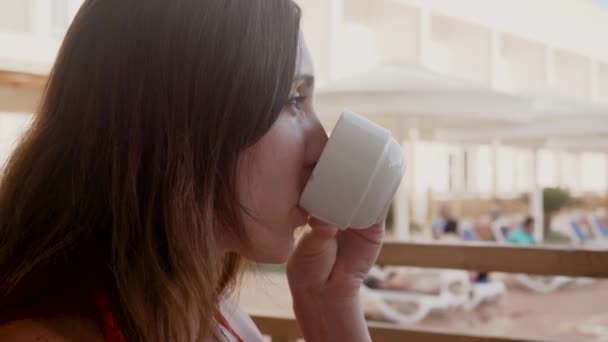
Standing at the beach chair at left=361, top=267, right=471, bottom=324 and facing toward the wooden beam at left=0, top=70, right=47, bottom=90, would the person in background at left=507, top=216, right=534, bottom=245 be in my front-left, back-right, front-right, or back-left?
back-right

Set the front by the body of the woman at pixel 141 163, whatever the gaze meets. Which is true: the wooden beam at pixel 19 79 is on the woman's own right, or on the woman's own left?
on the woman's own left

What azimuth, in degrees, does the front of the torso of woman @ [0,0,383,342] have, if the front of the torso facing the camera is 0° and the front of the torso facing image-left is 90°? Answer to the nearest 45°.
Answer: approximately 270°

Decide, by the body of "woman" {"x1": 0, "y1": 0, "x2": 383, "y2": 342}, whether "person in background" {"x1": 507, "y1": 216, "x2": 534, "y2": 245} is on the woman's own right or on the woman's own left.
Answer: on the woman's own left

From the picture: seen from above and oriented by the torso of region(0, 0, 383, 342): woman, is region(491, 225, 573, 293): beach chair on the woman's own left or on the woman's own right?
on the woman's own left

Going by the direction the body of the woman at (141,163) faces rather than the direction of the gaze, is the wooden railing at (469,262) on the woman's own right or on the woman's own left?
on the woman's own left

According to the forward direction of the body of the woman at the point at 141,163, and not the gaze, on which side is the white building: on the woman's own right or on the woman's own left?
on the woman's own left

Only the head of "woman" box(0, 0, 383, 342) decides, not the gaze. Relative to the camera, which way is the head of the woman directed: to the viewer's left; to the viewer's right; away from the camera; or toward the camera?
to the viewer's right
